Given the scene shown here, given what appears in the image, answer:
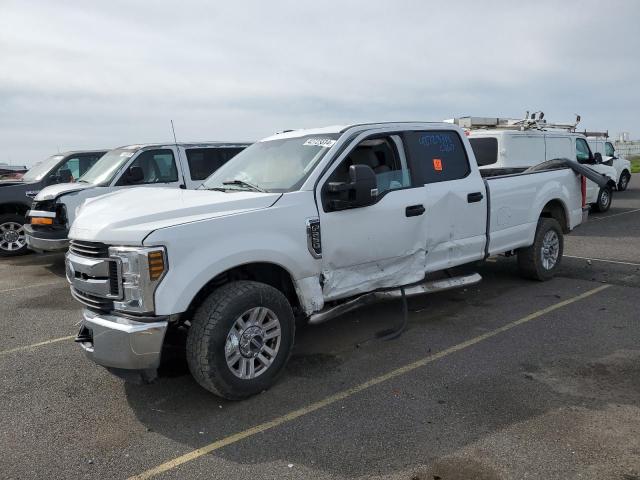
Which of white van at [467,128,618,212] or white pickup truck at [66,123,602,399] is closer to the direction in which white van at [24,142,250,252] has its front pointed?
the white pickup truck

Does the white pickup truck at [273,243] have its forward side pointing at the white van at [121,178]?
no

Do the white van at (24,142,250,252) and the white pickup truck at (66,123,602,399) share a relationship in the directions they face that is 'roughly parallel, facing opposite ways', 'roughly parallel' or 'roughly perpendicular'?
roughly parallel

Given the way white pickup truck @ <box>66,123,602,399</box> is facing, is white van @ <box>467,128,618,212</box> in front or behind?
behind

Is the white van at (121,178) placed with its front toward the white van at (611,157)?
no

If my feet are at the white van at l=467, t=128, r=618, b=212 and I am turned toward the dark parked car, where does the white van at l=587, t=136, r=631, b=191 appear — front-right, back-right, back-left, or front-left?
back-right

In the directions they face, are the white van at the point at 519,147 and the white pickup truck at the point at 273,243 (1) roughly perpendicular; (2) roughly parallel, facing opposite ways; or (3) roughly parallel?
roughly parallel, facing opposite ways

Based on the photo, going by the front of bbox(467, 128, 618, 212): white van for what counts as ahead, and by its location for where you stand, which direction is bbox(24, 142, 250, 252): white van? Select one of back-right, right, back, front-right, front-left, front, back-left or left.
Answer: back

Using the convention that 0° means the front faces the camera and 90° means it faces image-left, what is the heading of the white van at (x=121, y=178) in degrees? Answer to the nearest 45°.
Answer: approximately 45°

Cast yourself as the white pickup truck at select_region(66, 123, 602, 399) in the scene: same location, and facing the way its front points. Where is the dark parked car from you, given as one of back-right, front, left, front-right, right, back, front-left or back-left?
right

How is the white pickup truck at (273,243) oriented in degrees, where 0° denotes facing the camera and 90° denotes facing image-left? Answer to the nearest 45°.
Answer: approximately 45°

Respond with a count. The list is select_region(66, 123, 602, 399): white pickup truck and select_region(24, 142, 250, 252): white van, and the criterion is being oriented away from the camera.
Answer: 0

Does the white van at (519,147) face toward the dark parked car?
no

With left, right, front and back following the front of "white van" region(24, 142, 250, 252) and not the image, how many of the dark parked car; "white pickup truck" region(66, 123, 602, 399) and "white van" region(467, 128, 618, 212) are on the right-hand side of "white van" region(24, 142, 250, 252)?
1

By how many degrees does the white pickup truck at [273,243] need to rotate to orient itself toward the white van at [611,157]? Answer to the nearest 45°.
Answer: approximately 180°
